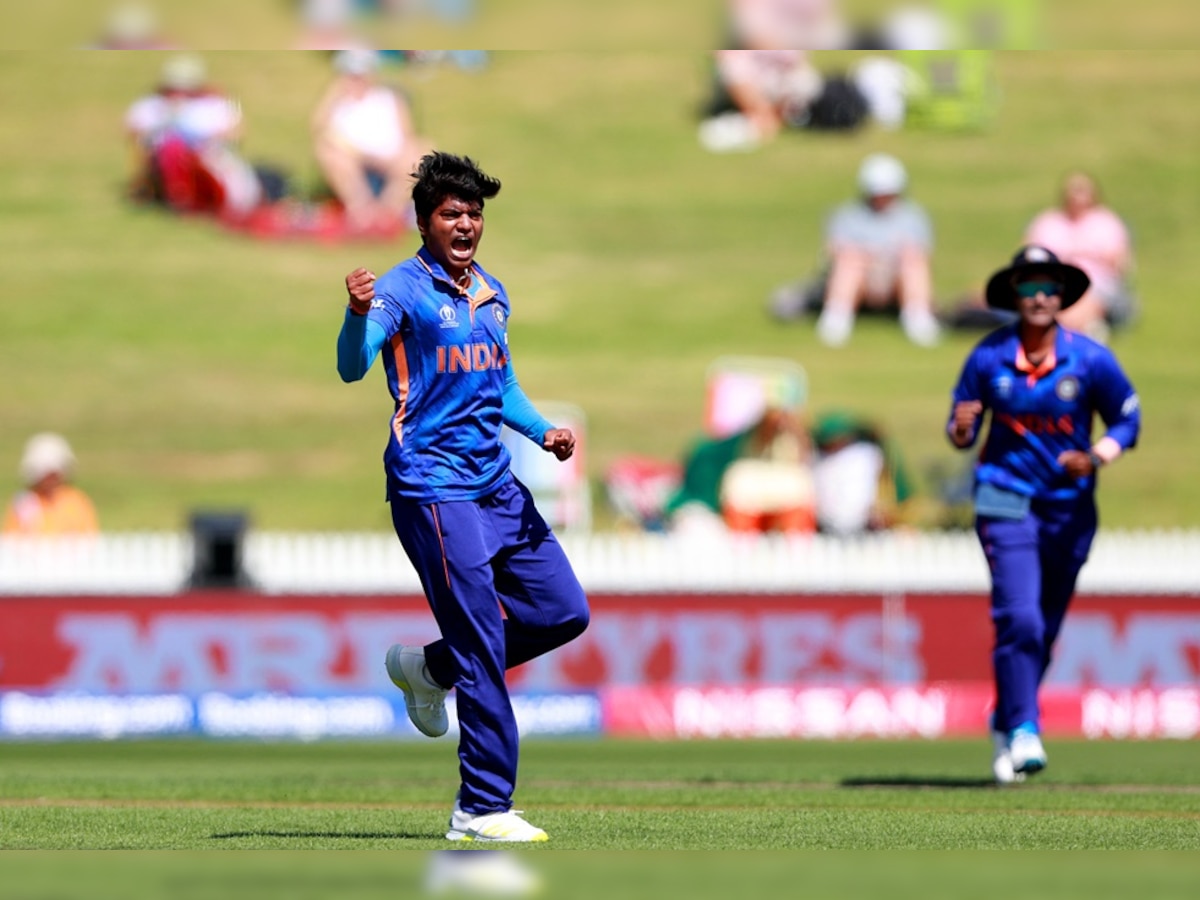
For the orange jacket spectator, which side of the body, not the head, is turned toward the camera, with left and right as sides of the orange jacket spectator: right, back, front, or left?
front

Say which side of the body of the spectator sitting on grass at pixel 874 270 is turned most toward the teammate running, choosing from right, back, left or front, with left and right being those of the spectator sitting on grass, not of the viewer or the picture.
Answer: front

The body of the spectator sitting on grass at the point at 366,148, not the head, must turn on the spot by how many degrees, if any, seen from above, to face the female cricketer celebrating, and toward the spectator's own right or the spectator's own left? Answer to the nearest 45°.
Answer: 0° — they already face them

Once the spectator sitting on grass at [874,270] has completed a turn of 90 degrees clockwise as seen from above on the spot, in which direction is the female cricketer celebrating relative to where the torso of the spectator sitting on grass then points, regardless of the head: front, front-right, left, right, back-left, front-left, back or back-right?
left

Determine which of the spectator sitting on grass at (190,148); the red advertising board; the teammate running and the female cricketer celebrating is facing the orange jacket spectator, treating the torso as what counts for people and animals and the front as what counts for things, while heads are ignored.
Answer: the spectator sitting on grass

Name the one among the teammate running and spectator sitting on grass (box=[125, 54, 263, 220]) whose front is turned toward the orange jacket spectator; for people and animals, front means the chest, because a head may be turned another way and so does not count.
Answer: the spectator sitting on grass

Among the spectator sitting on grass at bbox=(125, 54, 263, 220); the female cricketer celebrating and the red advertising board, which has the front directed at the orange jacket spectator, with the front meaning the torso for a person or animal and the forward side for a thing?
the spectator sitting on grass

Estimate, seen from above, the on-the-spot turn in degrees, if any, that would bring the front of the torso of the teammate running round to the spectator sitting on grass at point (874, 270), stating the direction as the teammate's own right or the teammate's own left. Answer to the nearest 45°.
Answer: approximately 180°

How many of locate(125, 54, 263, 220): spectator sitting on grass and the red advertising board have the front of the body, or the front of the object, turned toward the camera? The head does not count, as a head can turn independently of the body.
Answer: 2

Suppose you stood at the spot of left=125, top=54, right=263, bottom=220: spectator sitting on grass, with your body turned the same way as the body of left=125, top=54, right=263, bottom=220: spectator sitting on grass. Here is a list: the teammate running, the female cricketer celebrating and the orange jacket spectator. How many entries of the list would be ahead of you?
3

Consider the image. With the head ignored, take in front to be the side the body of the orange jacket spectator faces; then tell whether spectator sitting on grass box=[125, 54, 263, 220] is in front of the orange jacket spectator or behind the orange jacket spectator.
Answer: behind

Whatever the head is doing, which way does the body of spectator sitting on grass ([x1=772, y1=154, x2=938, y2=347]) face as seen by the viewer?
toward the camera

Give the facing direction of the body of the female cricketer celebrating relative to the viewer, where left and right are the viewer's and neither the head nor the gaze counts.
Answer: facing the viewer and to the right of the viewer

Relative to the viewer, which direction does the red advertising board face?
toward the camera

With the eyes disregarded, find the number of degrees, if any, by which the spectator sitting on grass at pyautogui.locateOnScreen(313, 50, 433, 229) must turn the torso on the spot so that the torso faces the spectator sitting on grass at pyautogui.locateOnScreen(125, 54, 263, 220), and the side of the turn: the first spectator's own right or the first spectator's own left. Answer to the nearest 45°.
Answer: approximately 135° to the first spectator's own right

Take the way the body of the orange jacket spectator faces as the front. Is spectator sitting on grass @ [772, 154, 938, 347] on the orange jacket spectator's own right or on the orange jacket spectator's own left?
on the orange jacket spectator's own left
